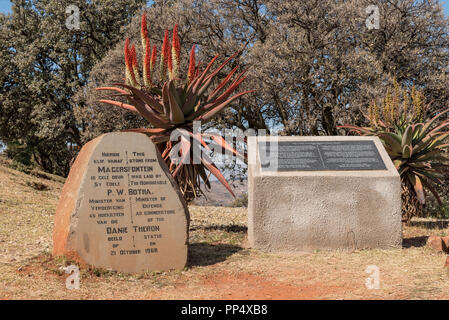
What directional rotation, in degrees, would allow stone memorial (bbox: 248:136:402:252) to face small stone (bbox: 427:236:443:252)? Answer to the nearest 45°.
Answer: approximately 90° to its left

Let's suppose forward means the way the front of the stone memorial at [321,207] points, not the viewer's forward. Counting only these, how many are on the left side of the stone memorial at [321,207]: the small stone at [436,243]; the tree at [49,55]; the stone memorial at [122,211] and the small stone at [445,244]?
2

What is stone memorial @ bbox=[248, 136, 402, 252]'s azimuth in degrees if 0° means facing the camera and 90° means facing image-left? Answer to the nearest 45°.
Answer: approximately 0°

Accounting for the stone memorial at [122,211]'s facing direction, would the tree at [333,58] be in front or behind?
behind

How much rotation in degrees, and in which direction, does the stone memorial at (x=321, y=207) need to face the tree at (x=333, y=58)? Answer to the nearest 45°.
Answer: approximately 180°

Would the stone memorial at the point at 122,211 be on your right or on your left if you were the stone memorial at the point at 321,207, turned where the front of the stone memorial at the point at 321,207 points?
on your right

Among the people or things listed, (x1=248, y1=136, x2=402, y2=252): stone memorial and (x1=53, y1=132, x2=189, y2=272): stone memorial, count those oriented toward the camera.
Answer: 2

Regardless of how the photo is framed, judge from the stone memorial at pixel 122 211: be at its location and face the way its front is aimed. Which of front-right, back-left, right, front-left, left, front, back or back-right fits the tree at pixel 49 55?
back

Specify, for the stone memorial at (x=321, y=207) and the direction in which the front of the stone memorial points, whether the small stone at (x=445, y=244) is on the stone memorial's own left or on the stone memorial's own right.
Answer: on the stone memorial's own left

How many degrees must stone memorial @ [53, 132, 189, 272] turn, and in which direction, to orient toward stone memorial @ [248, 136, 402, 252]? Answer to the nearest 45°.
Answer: approximately 90° to its left

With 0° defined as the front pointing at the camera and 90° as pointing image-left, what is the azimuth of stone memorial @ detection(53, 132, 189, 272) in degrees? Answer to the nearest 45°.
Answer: approximately 0°
